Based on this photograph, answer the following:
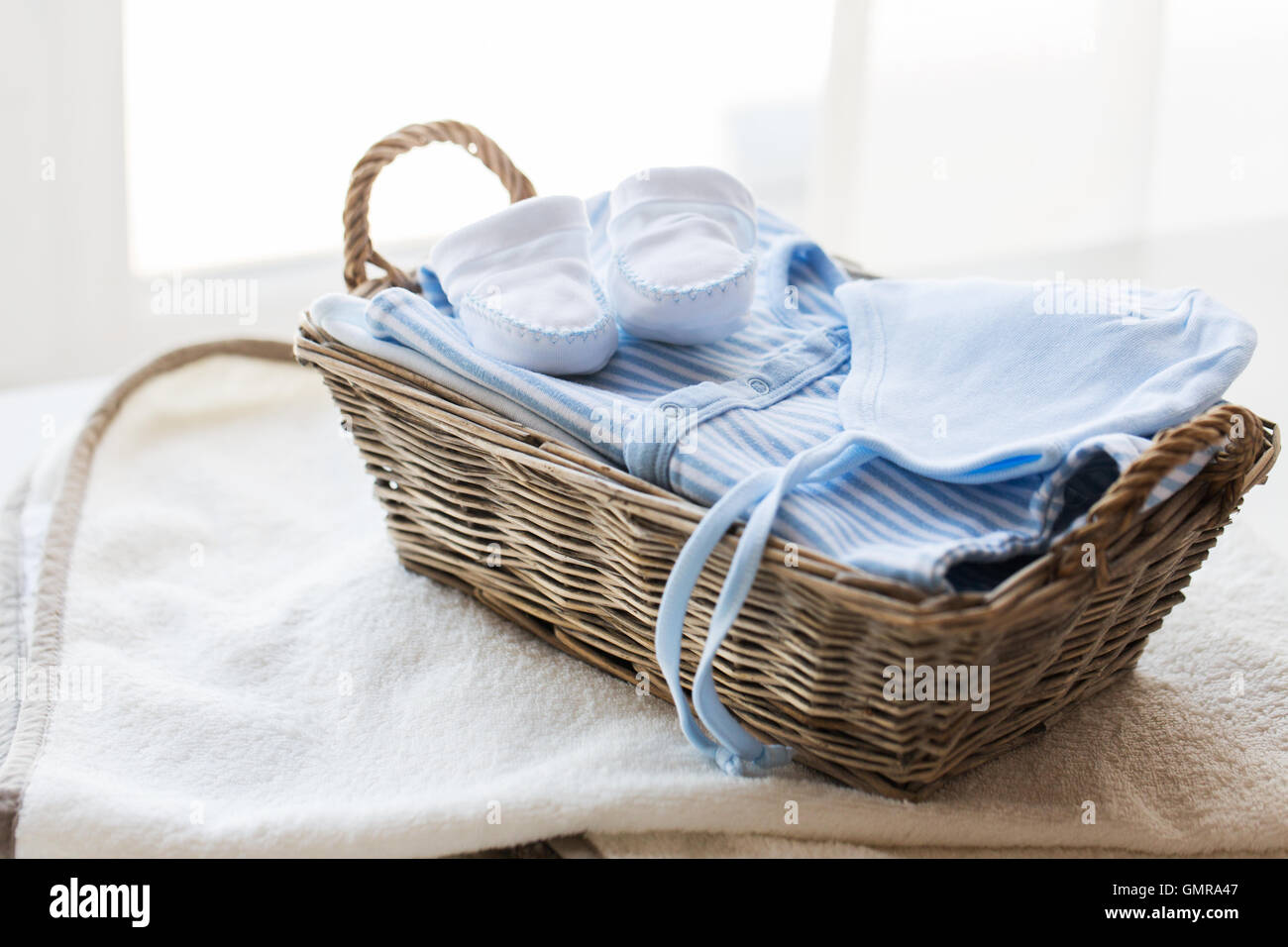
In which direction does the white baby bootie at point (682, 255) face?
toward the camera
